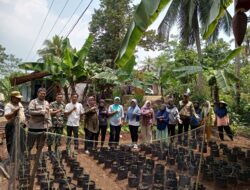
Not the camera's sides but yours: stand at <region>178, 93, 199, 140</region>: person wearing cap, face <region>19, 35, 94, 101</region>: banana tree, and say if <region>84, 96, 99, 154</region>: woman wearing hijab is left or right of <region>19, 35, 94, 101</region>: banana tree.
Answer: left

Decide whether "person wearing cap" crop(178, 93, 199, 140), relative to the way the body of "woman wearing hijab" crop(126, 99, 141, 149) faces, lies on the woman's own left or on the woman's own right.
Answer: on the woman's own left

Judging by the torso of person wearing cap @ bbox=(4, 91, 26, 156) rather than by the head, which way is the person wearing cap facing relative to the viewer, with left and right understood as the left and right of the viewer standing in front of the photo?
facing the viewer and to the right of the viewer

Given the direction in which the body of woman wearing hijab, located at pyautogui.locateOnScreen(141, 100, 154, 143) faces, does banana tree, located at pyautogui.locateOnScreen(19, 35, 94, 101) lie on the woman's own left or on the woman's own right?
on the woman's own right

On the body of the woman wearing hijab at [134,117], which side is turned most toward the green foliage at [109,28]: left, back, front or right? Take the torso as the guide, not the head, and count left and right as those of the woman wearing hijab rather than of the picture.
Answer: back

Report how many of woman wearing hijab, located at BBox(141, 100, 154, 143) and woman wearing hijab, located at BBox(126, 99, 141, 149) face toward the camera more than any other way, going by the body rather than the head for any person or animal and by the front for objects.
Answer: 2

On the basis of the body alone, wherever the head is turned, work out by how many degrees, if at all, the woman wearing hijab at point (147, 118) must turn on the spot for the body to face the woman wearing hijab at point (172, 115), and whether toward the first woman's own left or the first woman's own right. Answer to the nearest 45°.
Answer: approximately 90° to the first woman's own left

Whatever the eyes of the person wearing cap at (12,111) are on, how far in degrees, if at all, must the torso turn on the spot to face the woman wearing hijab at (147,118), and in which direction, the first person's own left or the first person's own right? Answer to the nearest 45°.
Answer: approximately 90° to the first person's own left

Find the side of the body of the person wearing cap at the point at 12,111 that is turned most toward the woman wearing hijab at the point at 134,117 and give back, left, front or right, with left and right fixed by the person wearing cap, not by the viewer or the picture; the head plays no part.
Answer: left

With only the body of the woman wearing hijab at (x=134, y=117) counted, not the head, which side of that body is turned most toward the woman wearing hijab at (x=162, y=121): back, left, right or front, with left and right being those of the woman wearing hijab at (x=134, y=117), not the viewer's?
left

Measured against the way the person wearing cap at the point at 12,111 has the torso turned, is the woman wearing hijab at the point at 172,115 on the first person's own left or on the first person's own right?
on the first person's own left

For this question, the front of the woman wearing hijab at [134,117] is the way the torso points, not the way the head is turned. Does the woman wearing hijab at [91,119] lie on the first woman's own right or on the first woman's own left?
on the first woman's own right

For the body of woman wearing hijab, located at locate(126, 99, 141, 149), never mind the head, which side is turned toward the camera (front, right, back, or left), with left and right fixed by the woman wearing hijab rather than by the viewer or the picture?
front

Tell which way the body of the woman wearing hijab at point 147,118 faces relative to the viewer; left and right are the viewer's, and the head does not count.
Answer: facing the viewer
